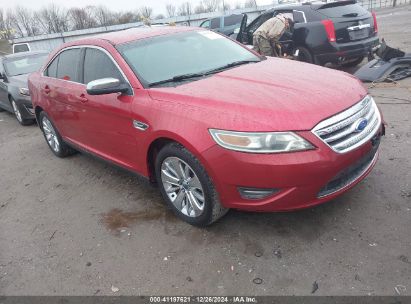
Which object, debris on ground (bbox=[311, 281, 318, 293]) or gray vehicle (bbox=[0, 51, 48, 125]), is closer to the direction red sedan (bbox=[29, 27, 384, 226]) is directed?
the debris on ground

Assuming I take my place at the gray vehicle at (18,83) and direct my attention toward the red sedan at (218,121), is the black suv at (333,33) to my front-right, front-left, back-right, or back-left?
front-left

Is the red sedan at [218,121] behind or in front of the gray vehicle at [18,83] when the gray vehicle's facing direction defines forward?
in front

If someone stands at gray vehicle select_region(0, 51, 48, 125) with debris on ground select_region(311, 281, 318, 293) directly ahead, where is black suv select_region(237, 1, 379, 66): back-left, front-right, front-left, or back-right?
front-left

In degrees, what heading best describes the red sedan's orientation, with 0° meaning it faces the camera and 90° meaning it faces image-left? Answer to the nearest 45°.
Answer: approximately 315°

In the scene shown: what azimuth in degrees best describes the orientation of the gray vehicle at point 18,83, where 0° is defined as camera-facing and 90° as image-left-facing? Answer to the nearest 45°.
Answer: approximately 315°

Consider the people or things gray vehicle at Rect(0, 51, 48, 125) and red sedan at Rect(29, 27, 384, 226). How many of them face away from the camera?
0

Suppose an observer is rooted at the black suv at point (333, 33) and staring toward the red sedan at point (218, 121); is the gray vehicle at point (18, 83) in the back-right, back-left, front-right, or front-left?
front-right

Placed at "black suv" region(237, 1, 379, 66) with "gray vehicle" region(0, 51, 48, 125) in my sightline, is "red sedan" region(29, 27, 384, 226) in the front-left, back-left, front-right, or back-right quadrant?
front-left

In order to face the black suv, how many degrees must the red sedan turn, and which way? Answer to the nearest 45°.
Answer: approximately 90° to its left

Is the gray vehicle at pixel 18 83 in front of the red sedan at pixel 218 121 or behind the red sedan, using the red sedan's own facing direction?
behind

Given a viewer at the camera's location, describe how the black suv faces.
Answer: facing away from the viewer and to the left of the viewer
